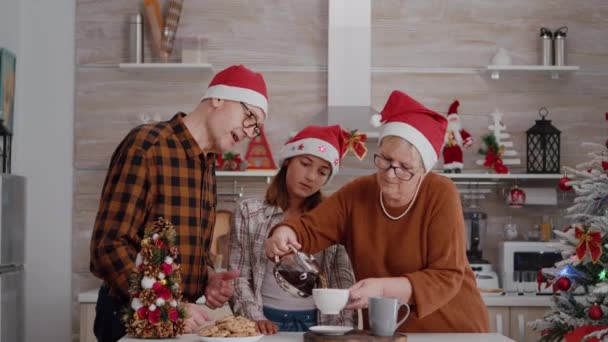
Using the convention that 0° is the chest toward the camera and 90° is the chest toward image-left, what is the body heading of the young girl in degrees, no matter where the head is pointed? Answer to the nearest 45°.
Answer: approximately 0°

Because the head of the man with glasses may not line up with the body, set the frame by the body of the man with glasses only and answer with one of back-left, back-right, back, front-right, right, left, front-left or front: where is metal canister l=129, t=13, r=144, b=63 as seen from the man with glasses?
back-left

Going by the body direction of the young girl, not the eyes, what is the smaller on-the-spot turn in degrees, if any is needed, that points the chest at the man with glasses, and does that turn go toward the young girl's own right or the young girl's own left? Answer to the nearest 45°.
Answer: approximately 45° to the young girl's own right

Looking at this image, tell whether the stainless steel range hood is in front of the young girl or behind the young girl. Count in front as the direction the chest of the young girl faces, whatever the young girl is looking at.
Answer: behind

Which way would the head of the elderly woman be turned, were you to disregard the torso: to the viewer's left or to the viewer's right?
to the viewer's left

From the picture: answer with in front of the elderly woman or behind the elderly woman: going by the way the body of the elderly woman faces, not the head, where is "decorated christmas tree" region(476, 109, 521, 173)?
behind

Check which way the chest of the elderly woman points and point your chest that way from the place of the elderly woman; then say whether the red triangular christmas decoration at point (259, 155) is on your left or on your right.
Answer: on your right

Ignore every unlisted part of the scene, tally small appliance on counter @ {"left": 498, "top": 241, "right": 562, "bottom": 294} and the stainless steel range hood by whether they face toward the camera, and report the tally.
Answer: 2

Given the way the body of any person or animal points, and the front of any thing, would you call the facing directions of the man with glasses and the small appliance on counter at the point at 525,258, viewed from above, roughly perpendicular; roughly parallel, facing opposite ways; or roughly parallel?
roughly perpendicular
